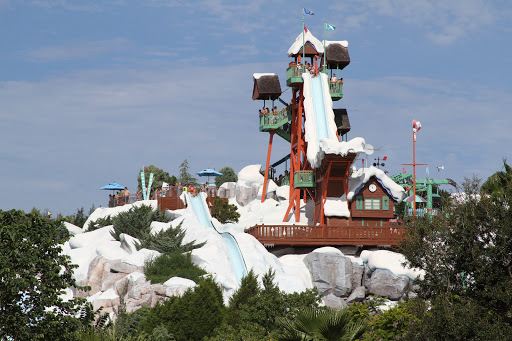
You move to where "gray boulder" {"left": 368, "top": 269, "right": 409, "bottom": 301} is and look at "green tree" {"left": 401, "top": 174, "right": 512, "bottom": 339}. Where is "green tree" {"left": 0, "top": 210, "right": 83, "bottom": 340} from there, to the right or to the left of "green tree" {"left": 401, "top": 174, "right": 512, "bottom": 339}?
right

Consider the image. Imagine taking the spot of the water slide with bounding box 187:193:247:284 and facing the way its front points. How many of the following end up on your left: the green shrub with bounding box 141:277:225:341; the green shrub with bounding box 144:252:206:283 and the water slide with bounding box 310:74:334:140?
1

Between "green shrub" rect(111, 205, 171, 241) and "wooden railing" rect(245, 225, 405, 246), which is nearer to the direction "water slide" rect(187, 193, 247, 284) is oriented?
the wooden railing

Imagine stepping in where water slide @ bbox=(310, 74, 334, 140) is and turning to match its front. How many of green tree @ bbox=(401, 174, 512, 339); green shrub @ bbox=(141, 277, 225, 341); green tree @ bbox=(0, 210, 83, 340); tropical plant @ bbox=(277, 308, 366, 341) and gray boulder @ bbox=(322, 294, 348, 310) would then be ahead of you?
5

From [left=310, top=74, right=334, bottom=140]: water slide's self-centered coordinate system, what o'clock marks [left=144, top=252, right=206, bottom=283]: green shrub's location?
The green shrub is roughly at 1 o'clock from the water slide.

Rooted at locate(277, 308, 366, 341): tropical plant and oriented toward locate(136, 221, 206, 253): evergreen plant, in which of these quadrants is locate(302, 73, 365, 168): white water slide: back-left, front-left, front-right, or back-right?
front-right

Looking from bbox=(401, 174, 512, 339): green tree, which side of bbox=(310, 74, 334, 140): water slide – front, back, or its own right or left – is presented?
front

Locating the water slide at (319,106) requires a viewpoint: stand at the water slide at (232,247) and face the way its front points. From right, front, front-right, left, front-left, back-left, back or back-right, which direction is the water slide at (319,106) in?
left

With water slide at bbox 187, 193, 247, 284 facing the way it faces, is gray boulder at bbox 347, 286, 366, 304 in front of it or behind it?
in front

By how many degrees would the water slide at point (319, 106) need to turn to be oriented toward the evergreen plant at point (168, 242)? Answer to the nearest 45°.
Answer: approximately 45° to its right

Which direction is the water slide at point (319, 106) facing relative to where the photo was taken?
toward the camera

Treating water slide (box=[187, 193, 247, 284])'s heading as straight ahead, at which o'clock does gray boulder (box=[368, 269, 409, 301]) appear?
The gray boulder is roughly at 11 o'clock from the water slide.

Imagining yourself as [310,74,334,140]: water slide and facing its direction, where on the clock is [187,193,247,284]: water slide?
[187,193,247,284]: water slide is roughly at 1 o'clock from [310,74,334,140]: water slide.

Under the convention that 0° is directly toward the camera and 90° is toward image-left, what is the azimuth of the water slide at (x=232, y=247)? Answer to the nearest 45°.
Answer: approximately 315°

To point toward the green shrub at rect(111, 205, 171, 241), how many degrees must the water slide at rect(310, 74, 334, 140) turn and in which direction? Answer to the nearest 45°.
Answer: approximately 45° to its right

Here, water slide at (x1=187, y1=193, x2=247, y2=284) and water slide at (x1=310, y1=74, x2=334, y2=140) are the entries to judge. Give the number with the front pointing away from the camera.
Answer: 0

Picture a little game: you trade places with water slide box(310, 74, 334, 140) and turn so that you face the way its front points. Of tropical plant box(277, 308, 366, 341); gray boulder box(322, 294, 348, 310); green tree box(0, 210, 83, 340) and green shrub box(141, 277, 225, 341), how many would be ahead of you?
4

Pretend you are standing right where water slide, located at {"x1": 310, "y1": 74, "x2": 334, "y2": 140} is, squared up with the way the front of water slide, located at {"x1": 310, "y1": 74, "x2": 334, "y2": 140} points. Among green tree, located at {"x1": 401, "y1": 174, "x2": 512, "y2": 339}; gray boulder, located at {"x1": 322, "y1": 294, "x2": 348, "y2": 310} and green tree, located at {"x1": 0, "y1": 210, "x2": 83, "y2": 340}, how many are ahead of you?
3

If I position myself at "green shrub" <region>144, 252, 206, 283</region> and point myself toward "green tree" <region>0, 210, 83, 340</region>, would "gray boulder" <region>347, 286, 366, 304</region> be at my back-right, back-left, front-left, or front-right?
back-left
